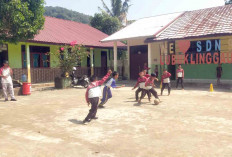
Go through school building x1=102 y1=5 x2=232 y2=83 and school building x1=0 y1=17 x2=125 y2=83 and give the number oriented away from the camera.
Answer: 0

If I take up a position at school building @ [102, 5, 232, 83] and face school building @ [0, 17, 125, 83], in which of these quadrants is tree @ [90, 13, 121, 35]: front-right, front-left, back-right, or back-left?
front-right

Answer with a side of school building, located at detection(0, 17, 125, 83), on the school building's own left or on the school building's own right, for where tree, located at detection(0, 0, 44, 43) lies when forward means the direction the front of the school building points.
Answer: on the school building's own right

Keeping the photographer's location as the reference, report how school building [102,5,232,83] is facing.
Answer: facing the viewer

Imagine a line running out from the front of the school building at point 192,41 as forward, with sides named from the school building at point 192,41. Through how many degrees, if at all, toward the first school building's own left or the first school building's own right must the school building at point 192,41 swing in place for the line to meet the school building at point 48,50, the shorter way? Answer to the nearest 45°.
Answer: approximately 90° to the first school building's own right

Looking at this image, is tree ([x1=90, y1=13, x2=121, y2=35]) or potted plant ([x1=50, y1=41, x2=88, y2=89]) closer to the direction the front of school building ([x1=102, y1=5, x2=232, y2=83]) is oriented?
the potted plant

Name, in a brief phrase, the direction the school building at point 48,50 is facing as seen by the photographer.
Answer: facing the viewer and to the right of the viewer

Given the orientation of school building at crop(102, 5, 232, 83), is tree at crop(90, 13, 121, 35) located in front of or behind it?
behind

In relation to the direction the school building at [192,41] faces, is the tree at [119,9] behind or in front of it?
behind

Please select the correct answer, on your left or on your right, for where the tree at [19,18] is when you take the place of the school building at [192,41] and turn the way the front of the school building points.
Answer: on your right

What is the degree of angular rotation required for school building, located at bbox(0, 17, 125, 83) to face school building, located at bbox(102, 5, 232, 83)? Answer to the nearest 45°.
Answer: approximately 45° to its left
